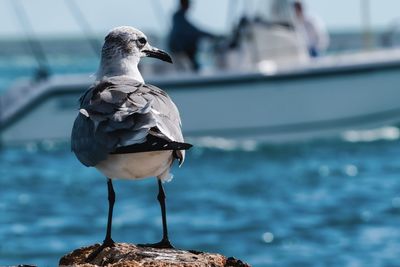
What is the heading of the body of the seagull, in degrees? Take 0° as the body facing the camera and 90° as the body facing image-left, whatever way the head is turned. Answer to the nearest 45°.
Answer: approximately 135°

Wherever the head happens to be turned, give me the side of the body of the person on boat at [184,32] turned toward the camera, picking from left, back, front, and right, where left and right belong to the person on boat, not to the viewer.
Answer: right
